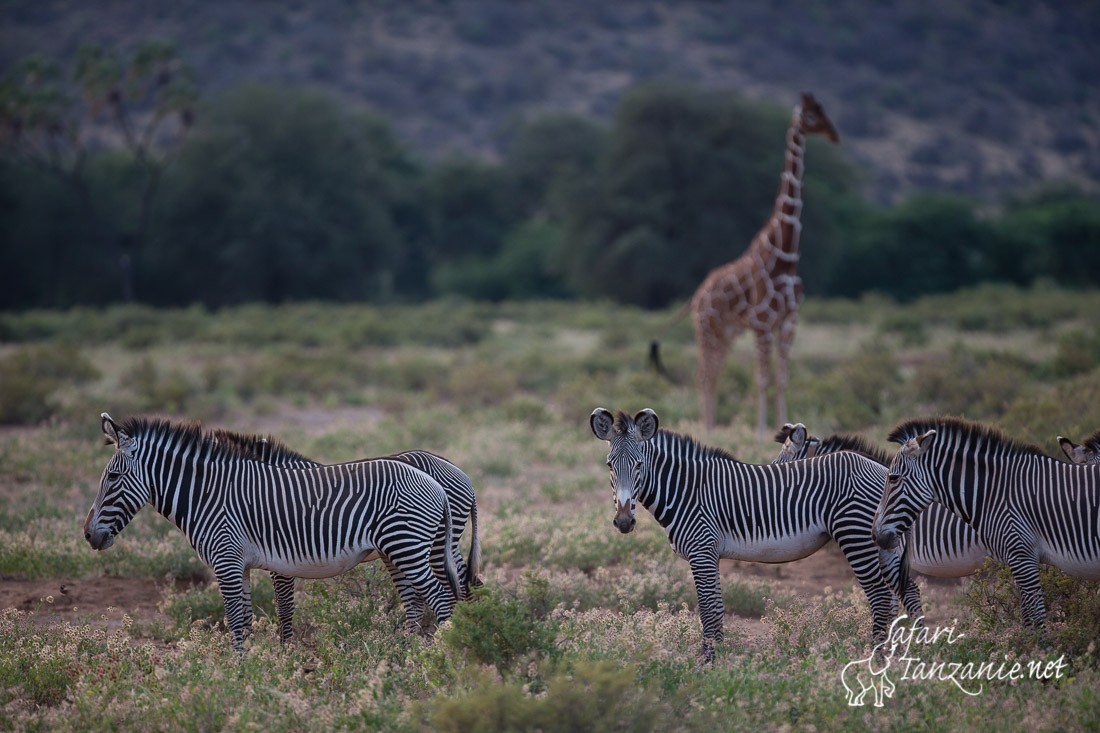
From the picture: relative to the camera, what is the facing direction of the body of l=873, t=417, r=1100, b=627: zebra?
to the viewer's left

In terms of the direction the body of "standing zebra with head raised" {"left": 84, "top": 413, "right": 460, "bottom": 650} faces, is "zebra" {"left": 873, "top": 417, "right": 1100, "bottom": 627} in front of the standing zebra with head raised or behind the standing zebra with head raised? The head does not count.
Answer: behind

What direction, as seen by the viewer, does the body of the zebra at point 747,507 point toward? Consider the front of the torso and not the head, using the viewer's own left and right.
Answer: facing to the left of the viewer

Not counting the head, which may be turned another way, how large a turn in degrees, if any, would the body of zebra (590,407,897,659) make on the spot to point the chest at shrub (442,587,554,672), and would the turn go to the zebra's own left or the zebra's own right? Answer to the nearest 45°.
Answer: approximately 45° to the zebra's own left

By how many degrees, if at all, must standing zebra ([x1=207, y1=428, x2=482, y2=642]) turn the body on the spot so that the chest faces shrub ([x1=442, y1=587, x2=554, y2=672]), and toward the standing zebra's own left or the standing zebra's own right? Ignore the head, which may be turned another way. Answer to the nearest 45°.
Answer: approximately 90° to the standing zebra's own left

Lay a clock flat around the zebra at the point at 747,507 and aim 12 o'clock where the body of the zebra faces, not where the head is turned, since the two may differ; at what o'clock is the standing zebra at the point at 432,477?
The standing zebra is roughly at 12 o'clock from the zebra.

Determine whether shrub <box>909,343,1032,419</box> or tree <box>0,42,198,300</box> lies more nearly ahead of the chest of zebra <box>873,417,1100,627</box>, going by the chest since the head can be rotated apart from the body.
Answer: the tree

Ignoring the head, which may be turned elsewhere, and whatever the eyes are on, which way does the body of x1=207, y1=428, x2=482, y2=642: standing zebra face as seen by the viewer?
to the viewer's left

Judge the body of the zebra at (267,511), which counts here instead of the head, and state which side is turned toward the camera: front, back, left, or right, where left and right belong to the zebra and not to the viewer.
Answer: left

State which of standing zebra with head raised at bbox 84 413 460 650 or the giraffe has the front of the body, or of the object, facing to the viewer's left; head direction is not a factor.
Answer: the standing zebra with head raised
